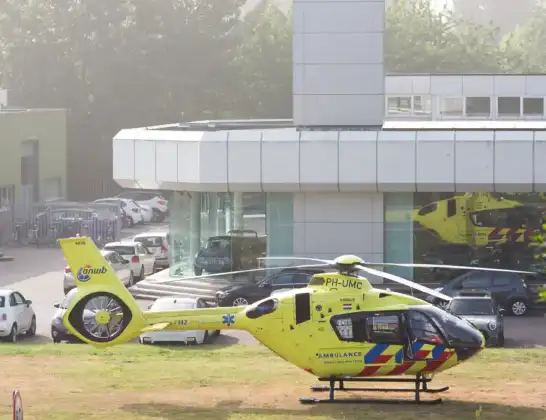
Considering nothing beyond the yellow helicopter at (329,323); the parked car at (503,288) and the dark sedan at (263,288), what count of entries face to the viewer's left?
2

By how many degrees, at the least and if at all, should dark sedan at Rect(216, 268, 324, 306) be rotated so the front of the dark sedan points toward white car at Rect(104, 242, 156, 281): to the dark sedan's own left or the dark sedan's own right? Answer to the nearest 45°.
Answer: approximately 45° to the dark sedan's own right

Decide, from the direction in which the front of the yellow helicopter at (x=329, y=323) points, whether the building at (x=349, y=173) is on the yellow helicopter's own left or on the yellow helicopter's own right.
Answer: on the yellow helicopter's own left

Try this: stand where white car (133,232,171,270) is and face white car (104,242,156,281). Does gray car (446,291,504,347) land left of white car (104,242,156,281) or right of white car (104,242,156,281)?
left

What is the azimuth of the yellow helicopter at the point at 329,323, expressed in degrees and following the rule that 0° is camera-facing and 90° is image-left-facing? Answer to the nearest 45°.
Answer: approximately 270°

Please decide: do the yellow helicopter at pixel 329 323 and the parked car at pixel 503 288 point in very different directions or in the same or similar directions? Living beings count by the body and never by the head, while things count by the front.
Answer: very different directions

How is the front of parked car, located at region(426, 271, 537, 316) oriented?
to the viewer's left

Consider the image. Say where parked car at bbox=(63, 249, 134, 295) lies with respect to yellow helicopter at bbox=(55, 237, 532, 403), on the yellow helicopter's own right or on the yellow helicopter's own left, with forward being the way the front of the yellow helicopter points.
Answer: on the yellow helicopter's own left

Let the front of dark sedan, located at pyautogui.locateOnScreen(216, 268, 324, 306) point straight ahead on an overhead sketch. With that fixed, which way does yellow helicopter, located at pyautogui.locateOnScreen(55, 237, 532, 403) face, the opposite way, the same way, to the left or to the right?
the opposite way

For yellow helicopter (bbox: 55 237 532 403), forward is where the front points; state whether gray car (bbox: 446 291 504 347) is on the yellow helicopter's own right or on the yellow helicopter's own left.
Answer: on the yellow helicopter's own left

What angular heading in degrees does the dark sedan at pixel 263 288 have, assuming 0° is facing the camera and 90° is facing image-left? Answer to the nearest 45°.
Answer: approximately 90°
